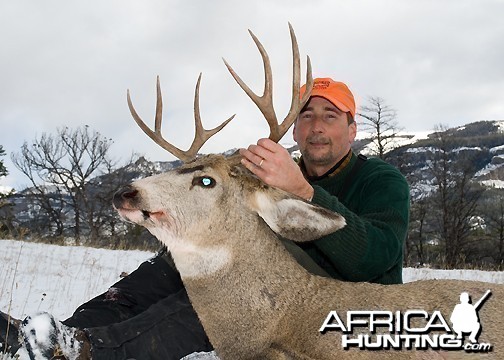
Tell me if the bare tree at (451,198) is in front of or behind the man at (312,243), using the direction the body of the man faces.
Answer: behind

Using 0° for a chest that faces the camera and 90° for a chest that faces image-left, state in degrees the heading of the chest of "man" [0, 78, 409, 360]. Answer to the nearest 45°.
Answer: approximately 45°

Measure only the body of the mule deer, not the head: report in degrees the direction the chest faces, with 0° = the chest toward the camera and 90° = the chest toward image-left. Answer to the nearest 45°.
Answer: approximately 90°
